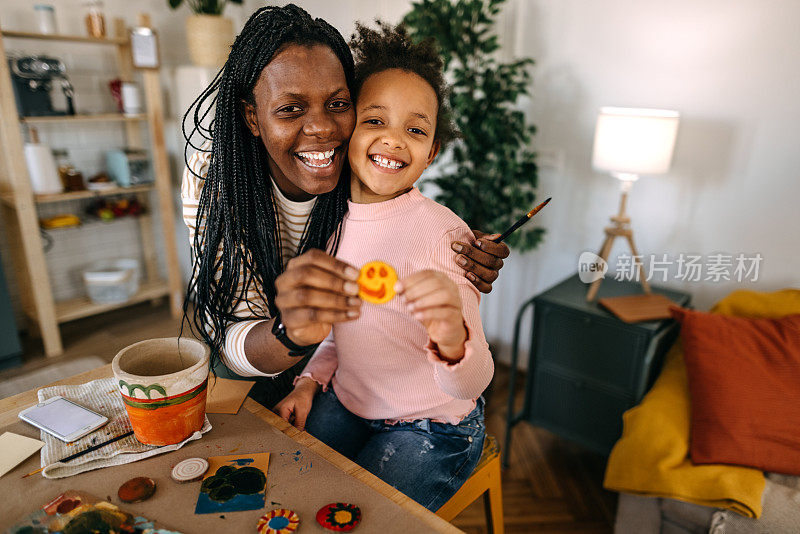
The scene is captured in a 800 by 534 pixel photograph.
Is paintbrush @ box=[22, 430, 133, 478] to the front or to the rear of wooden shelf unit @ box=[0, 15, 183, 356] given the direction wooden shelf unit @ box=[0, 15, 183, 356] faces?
to the front

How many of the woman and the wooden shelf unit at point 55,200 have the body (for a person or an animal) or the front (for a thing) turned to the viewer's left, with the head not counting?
0

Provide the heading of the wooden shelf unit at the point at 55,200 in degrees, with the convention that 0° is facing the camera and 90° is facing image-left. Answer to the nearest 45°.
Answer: approximately 315°

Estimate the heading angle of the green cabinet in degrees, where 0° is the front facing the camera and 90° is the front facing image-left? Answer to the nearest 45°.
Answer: approximately 45°

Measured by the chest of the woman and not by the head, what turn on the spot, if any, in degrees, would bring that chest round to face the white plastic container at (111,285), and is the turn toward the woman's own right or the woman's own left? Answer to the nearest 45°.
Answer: approximately 180°

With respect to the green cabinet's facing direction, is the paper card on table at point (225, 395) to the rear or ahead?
ahead

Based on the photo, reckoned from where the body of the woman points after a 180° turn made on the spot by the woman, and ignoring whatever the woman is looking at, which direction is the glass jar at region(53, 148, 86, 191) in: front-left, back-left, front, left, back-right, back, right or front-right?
front

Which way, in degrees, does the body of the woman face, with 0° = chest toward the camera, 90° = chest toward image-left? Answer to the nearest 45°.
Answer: approximately 315°
